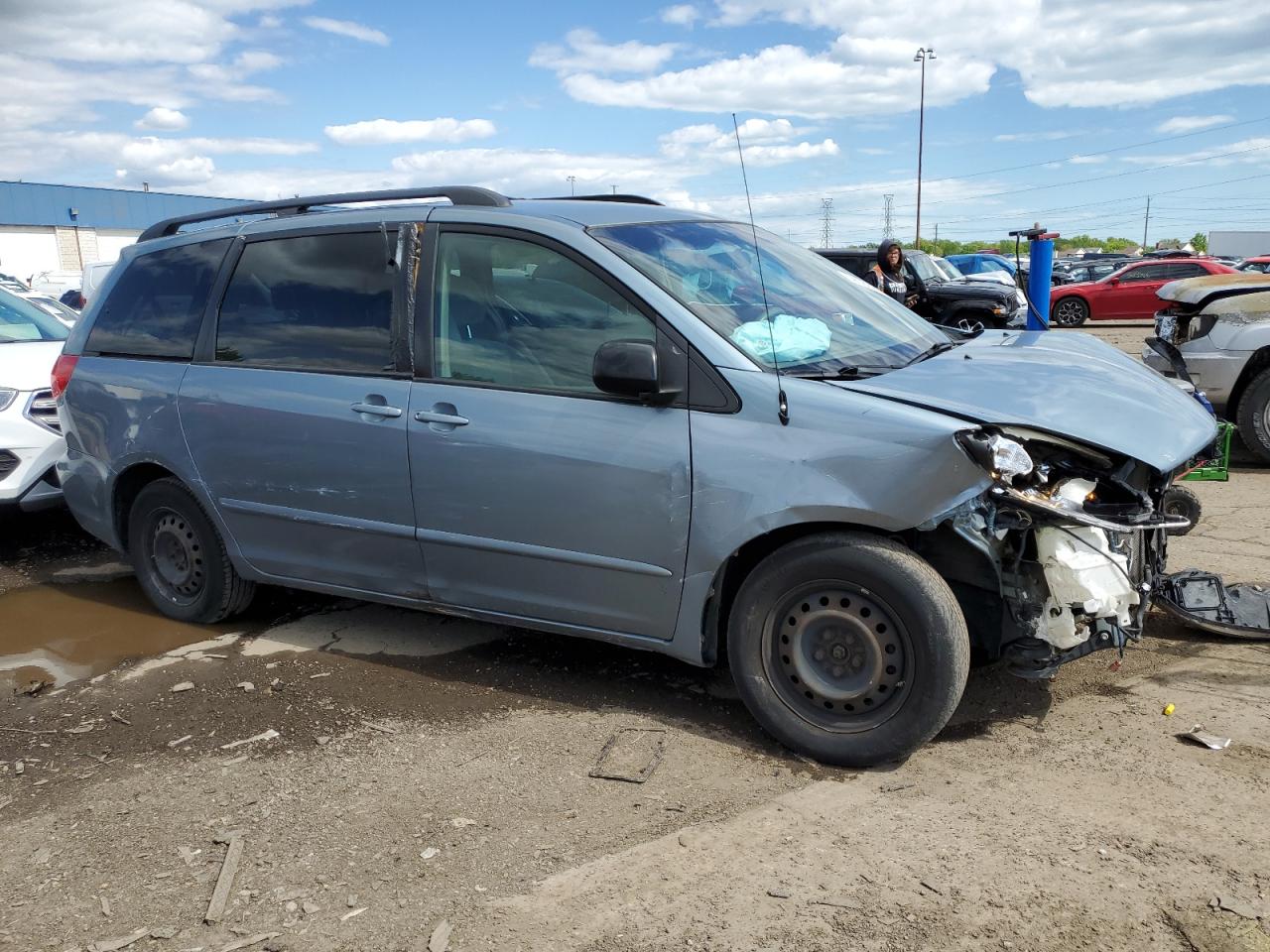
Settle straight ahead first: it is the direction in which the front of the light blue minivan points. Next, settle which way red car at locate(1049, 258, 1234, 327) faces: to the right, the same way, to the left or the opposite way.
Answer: the opposite way

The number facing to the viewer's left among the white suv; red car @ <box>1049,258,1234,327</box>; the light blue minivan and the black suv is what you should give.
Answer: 1

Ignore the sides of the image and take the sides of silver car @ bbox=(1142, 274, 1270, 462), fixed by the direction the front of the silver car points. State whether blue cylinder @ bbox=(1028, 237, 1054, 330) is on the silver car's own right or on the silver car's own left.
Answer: on the silver car's own right

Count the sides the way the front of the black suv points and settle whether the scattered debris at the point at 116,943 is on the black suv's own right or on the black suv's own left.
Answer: on the black suv's own right

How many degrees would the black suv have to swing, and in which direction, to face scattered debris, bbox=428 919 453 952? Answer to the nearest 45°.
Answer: approximately 45° to its right

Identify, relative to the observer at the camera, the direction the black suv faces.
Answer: facing the viewer and to the right of the viewer

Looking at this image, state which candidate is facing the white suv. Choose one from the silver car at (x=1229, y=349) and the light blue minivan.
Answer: the silver car

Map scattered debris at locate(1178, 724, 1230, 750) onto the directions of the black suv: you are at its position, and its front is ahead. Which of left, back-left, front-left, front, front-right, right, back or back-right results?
front-right

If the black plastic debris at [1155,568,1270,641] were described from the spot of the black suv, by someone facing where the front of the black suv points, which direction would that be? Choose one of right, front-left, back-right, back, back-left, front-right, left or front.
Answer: front-right

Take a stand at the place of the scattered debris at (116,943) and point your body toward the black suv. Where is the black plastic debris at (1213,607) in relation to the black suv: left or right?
right

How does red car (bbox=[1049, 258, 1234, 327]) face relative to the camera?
to the viewer's left

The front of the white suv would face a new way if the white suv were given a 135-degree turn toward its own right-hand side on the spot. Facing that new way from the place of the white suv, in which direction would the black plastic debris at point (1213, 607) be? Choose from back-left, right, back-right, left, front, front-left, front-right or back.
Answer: back-left

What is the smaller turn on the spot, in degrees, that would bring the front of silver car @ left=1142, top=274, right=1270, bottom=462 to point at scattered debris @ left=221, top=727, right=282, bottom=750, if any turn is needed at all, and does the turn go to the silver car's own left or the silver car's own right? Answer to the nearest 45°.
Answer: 0° — it already faces it

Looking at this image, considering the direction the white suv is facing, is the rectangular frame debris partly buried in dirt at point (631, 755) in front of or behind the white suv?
in front

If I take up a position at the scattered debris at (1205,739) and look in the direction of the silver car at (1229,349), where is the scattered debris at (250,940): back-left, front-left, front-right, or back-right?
back-left
